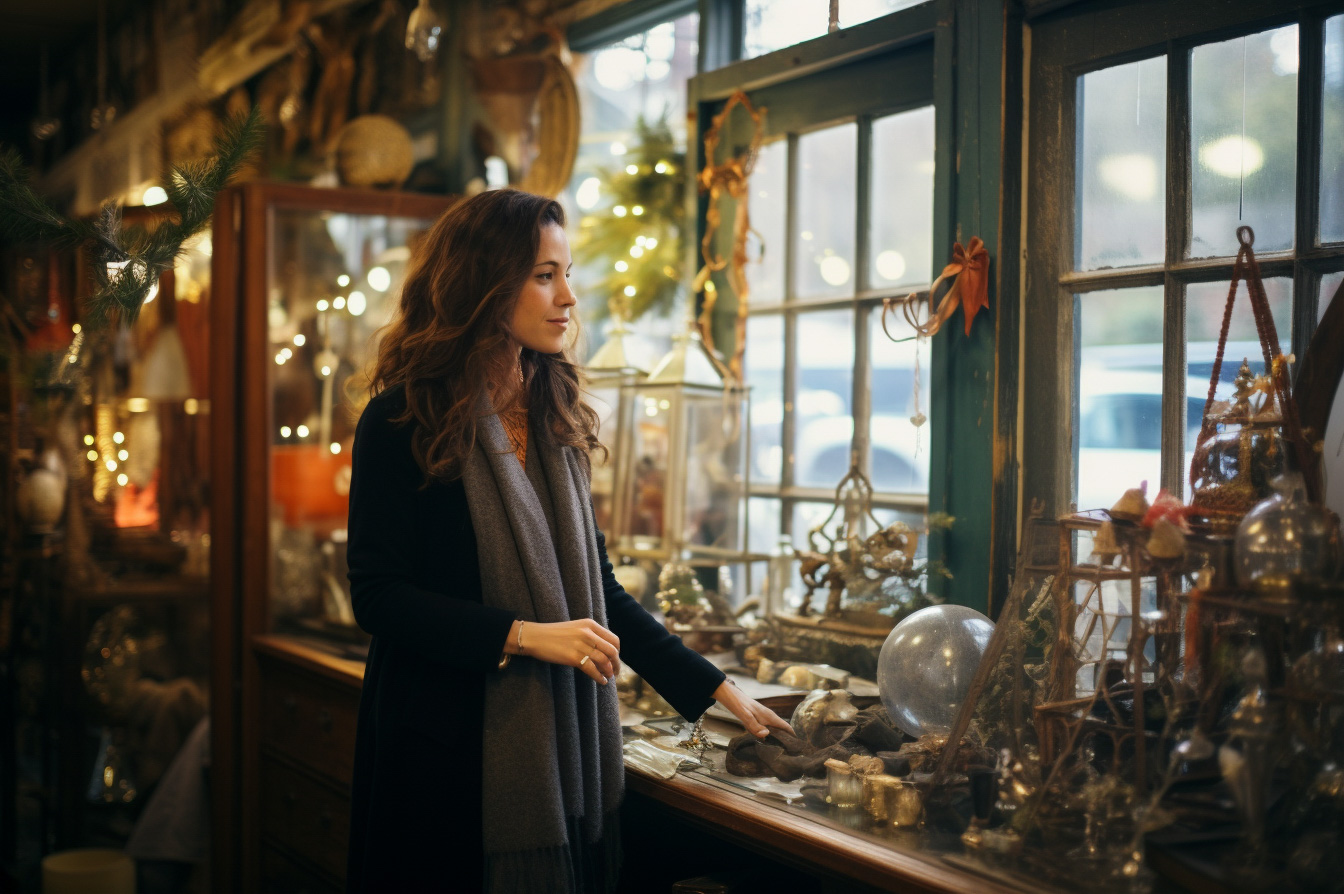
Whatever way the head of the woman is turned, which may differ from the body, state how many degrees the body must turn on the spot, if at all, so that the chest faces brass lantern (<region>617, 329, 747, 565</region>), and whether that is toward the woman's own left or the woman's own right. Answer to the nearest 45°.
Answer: approximately 90° to the woman's own left

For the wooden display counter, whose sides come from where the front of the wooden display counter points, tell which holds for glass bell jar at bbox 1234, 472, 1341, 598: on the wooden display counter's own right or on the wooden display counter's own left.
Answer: on the wooden display counter's own left

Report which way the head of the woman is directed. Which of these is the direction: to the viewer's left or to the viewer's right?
to the viewer's right

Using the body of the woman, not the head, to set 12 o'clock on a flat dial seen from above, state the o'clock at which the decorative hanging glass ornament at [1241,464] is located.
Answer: The decorative hanging glass ornament is roughly at 11 o'clock from the woman.

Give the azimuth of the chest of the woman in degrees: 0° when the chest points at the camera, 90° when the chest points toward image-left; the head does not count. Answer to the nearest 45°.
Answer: approximately 315°

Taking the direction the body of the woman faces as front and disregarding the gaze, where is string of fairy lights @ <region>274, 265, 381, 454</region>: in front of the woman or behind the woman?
behind

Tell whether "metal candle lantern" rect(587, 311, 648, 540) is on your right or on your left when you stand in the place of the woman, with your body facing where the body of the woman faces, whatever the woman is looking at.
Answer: on your left

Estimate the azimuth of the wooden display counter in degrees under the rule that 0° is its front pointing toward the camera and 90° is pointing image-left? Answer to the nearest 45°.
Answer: approximately 45°

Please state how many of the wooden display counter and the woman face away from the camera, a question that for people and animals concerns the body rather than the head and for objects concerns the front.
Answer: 0
